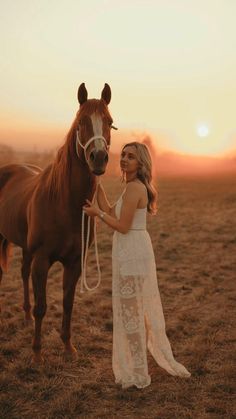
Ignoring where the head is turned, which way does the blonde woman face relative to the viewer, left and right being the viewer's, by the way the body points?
facing to the left of the viewer

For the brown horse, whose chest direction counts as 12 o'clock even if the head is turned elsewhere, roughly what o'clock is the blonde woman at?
The blonde woman is roughly at 12 o'clock from the brown horse.

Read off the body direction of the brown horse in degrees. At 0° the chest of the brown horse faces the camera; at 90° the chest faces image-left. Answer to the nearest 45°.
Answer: approximately 315°

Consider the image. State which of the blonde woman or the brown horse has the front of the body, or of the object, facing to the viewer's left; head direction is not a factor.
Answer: the blonde woman

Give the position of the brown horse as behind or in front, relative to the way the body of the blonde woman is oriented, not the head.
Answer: in front
